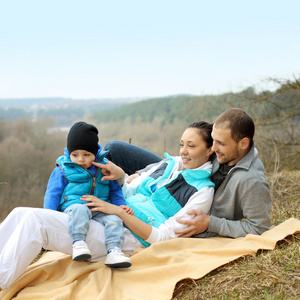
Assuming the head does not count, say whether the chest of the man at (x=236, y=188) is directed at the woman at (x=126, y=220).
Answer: yes

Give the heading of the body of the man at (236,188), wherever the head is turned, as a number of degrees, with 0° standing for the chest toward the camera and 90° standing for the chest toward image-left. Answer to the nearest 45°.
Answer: approximately 90°
